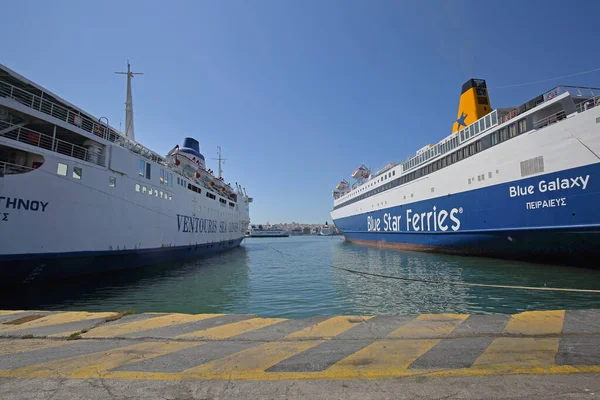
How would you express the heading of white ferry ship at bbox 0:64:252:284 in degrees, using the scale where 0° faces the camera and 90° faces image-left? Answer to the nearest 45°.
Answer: approximately 225°

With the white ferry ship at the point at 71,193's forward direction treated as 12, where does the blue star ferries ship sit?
The blue star ferries ship is roughly at 2 o'clock from the white ferry ship.

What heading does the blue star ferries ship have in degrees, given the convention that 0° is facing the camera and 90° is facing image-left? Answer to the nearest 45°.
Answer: approximately 135°

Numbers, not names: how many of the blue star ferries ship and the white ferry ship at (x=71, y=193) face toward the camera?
0

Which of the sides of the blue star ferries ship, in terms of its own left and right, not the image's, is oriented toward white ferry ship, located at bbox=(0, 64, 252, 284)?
left
